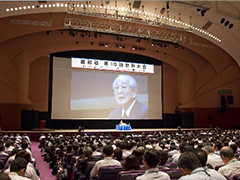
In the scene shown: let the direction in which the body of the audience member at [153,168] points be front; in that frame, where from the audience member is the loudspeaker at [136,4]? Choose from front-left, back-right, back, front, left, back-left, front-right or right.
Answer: front

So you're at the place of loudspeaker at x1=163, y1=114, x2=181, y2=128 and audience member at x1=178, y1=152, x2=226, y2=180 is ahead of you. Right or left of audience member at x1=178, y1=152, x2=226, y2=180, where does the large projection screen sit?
right

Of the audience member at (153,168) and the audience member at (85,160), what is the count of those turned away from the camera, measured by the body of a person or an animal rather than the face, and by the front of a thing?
2

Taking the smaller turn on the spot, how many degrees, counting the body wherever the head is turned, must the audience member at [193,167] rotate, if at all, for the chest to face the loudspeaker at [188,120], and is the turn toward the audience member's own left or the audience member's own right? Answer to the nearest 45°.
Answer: approximately 45° to the audience member's own right

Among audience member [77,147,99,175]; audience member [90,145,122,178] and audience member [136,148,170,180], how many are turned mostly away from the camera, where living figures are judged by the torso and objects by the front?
3

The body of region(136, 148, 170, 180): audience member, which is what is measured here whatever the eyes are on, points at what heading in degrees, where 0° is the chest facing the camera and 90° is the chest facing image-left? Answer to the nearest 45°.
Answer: approximately 180°

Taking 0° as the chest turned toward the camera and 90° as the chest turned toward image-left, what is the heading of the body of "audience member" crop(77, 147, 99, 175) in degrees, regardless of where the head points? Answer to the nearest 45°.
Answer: approximately 180°

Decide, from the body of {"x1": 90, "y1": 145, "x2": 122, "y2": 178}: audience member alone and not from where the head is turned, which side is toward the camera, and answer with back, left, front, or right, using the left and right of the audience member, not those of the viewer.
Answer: back

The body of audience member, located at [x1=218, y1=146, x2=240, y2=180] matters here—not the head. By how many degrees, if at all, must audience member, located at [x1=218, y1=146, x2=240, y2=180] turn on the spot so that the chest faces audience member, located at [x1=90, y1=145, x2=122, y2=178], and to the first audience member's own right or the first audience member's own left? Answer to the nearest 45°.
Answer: approximately 45° to the first audience member's own left

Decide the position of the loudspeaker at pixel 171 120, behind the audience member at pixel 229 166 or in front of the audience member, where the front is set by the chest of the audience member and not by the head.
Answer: in front

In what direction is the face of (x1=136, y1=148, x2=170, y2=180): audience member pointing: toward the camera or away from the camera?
away from the camera

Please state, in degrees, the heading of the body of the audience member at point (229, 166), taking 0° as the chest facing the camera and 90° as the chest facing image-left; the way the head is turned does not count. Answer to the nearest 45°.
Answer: approximately 135°
